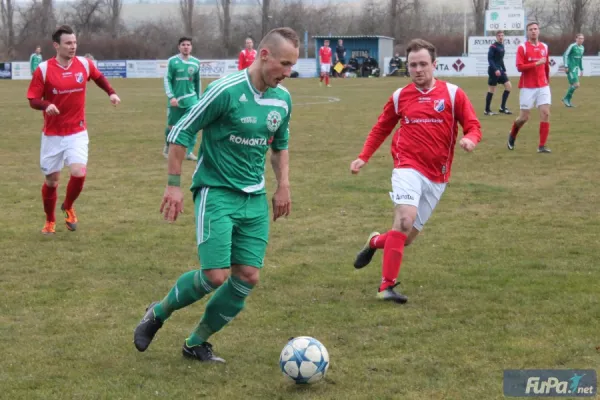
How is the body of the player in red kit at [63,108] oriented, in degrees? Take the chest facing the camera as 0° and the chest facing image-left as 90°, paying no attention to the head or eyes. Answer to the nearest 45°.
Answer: approximately 0°

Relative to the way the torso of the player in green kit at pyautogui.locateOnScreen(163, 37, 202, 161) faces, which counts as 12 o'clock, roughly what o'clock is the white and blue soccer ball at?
The white and blue soccer ball is roughly at 12 o'clock from the player in green kit.

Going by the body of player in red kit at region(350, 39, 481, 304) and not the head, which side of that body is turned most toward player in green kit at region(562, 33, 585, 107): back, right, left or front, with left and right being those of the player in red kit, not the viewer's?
back

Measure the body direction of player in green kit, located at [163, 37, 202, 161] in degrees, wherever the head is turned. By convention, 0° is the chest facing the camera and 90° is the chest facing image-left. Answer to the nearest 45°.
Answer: approximately 0°

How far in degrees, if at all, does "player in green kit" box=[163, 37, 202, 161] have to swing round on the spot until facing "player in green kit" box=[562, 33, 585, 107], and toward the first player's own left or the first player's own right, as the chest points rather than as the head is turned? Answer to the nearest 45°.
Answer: approximately 135° to the first player's own left

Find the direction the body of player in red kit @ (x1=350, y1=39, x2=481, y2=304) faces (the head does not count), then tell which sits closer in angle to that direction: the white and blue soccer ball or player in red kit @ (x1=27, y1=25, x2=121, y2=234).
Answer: the white and blue soccer ball

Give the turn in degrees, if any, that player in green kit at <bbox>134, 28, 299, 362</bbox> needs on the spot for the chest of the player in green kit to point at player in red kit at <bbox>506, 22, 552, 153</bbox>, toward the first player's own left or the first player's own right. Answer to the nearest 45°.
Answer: approximately 90° to the first player's own left

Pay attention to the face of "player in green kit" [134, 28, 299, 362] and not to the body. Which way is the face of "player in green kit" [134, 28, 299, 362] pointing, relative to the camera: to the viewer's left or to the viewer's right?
to the viewer's right

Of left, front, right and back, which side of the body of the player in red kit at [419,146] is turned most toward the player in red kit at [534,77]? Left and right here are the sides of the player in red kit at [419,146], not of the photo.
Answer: back
